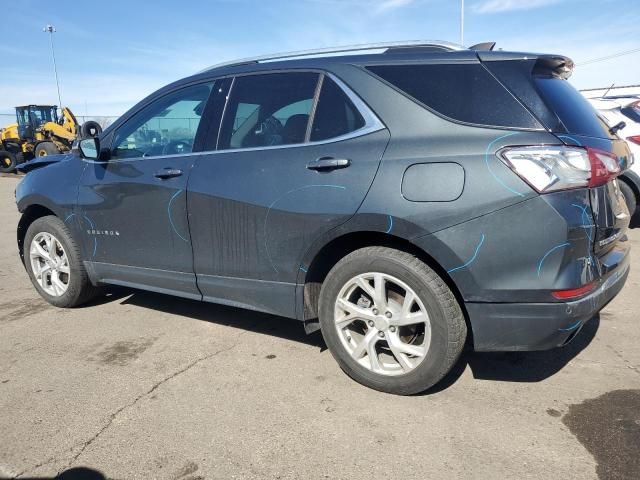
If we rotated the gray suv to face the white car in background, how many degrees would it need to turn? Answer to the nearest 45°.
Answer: approximately 90° to its right

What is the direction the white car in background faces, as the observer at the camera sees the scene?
facing away from the viewer and to the left of the viewer

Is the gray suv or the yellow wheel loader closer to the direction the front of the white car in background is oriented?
the yellow wheel loader

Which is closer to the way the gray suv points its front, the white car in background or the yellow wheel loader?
the yellow wheel loader

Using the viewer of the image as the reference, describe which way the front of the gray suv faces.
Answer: facing away from the viewer and to the left of the viewer

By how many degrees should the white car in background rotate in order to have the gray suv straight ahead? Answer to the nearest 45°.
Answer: approximately 135° to its left

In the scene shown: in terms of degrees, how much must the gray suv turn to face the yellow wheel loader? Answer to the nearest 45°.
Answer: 0° — it already faces it
